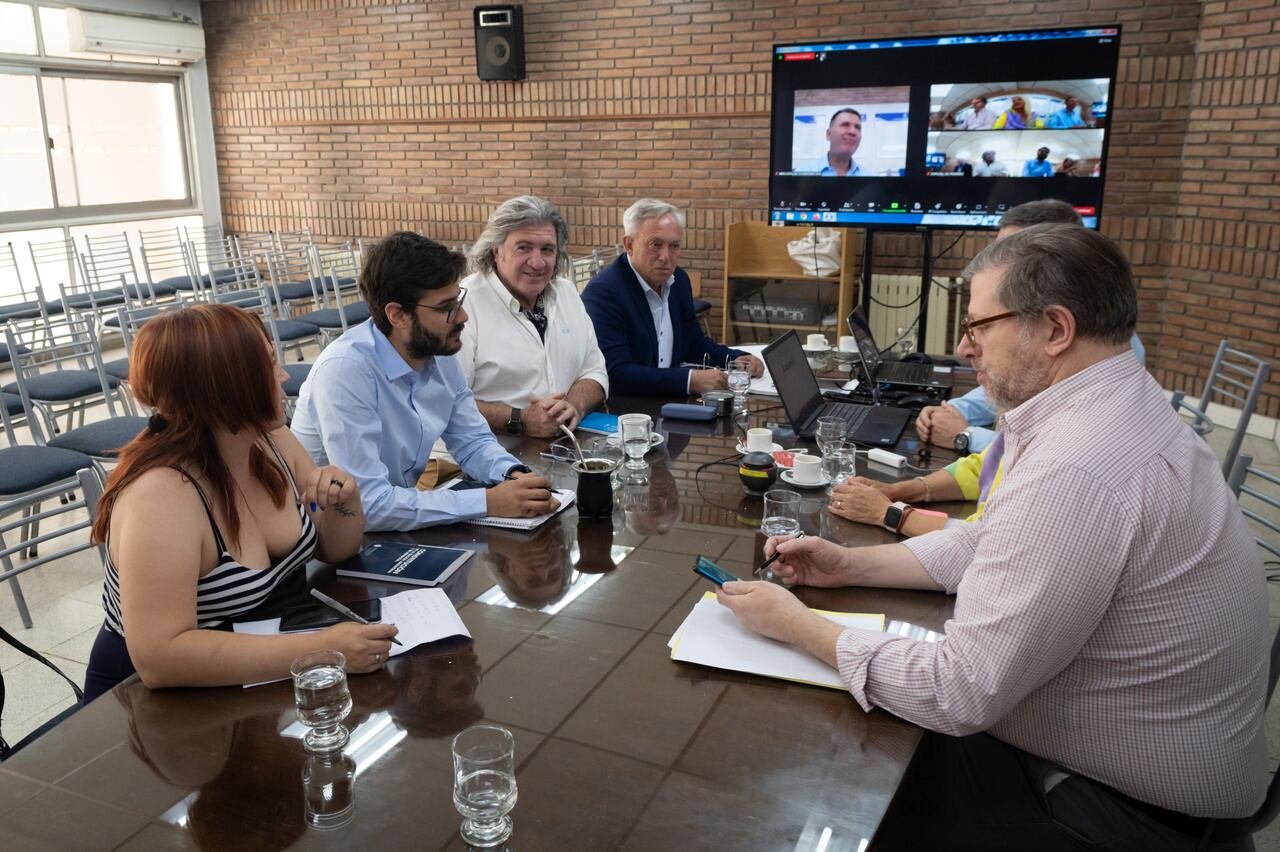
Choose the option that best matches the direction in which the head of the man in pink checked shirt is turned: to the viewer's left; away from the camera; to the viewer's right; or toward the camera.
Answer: to the viewer's left

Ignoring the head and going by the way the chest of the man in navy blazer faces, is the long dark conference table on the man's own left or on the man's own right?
on the man's own right

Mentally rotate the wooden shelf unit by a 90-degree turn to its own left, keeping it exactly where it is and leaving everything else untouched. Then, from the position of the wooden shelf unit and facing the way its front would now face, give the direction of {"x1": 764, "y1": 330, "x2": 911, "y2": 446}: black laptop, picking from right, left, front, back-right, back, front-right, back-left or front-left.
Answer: right

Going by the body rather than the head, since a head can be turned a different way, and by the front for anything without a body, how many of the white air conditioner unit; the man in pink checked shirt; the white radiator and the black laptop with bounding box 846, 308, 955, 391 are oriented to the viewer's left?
1

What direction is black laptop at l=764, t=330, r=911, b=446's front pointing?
to the viewer's right

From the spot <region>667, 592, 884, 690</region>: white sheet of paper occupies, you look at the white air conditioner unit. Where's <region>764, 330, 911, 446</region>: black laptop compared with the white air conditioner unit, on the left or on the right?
right

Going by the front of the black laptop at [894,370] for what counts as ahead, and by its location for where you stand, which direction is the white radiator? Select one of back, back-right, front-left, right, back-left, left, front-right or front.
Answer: left

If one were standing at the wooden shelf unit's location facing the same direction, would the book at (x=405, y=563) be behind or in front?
in front

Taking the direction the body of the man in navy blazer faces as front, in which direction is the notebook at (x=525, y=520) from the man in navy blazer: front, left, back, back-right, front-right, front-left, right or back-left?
front-right

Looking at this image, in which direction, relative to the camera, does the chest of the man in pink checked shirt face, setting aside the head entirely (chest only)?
to the viewer's left

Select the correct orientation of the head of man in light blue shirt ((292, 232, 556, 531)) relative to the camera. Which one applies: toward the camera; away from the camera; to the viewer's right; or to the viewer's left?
to the viewer's right

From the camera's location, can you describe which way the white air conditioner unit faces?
facing the viewer and to the right of the viewer

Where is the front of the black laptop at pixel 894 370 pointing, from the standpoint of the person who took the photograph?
facing to the right of the viewer

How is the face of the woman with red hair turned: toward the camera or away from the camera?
away from the camera

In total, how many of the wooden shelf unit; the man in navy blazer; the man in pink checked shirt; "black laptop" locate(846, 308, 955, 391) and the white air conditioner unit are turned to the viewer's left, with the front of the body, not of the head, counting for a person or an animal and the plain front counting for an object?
1

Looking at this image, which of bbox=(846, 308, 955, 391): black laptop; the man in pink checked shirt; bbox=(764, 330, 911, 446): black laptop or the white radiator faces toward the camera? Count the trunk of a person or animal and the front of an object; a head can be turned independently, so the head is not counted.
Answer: the white radiator
